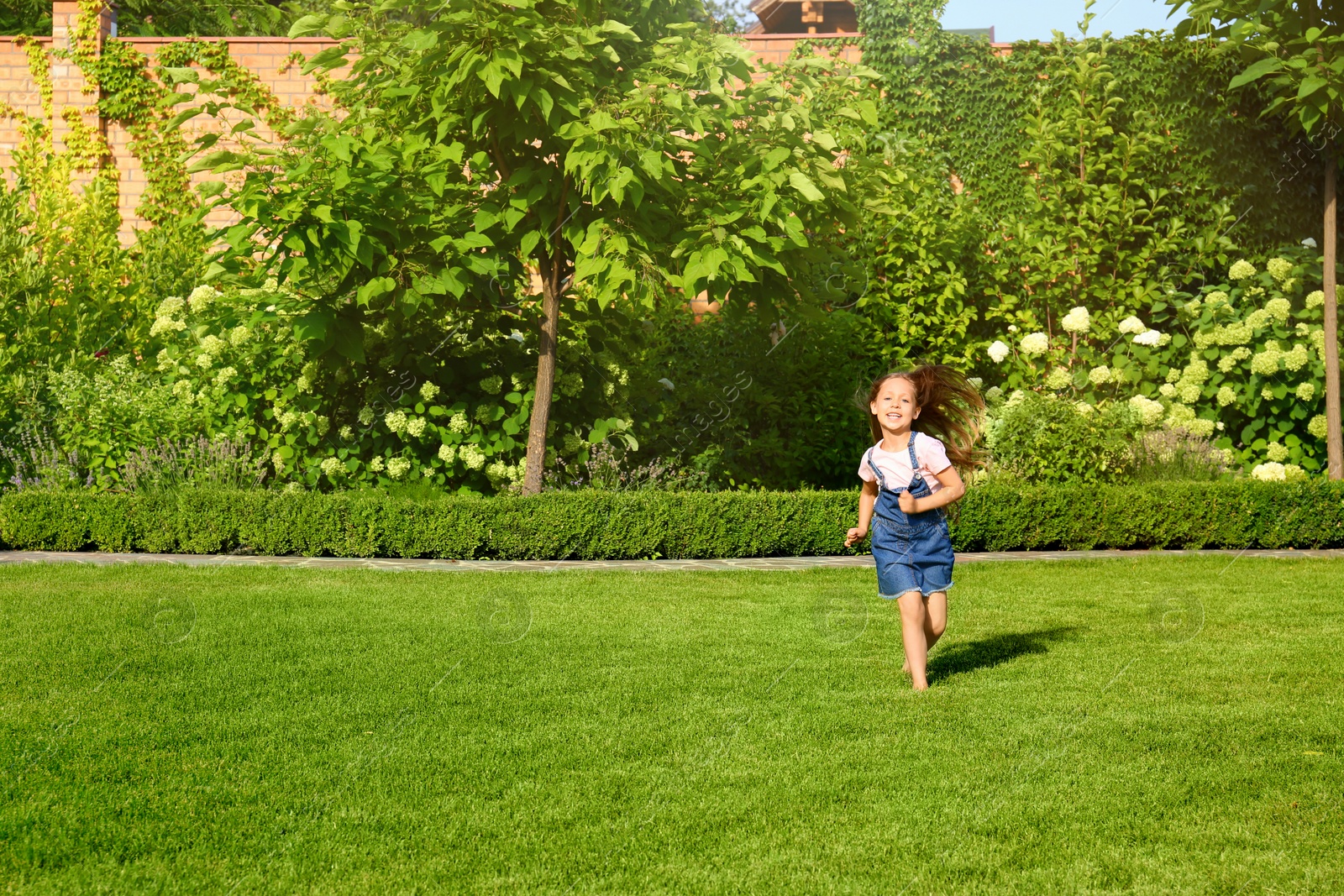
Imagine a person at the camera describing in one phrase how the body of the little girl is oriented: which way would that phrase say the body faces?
toward the camera

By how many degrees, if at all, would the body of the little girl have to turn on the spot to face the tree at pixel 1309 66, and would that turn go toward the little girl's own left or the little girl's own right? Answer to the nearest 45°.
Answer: approximately 135° to the little girl's own left

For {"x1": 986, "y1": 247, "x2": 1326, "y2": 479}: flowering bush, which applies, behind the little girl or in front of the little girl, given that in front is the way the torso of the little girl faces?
behind

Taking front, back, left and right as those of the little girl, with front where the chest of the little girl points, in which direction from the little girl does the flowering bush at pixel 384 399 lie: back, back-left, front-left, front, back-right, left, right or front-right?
back-right

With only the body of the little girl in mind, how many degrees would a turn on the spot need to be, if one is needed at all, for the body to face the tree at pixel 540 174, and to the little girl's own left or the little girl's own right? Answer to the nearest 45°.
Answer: approximately 135° to the little girl's own right
